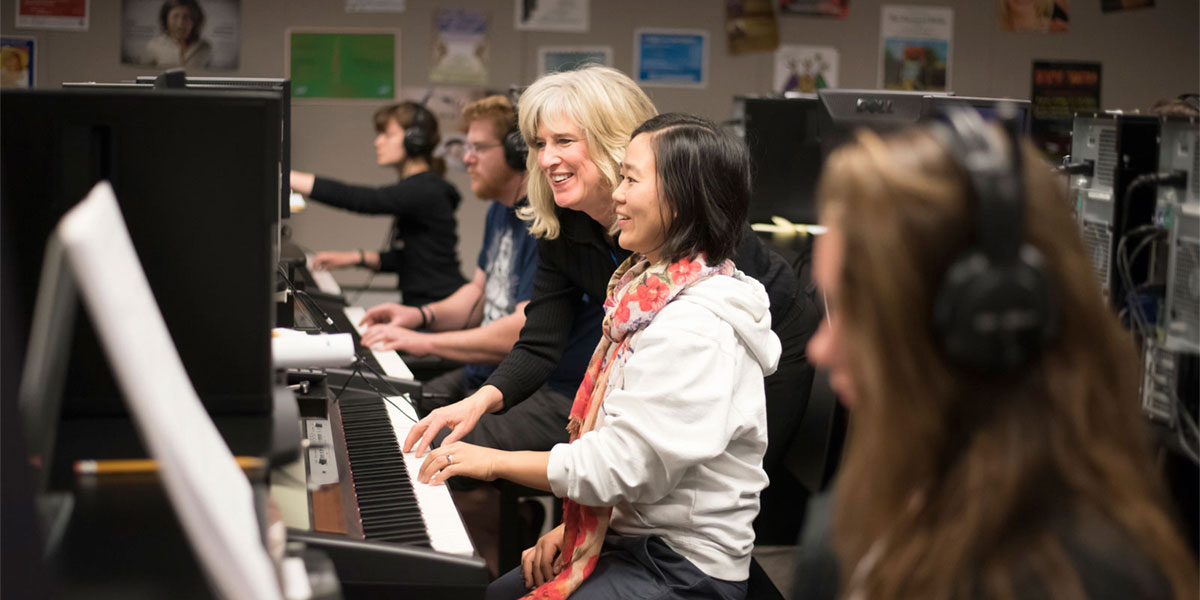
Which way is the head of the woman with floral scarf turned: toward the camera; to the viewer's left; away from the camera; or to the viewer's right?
to the viewer's left

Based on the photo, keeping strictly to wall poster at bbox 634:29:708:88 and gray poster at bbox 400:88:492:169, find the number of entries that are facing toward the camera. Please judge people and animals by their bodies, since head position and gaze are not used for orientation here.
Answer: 2

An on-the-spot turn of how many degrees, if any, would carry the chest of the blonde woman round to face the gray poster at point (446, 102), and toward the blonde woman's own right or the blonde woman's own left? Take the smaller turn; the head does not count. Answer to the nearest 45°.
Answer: approximately 135° to the blonde woman's own right

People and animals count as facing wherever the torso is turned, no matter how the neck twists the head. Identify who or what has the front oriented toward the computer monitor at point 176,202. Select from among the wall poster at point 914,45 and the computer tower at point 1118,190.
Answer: the wall poster

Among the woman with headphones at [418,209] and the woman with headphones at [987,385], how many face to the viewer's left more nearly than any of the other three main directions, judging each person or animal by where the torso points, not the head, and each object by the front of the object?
2

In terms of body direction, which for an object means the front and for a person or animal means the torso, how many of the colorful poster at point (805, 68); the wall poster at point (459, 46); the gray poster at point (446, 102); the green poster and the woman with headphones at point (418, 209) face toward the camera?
4

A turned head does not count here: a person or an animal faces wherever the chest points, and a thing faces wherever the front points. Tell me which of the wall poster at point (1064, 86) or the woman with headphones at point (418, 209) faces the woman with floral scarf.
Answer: the wall poster

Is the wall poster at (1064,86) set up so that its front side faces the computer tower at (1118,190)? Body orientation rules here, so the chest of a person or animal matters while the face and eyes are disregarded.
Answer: yes

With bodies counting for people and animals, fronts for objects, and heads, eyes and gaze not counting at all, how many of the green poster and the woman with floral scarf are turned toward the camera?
1

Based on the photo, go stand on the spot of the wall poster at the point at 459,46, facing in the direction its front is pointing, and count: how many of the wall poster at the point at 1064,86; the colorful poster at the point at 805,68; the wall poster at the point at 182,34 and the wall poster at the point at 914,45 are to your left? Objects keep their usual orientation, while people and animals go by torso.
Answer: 3

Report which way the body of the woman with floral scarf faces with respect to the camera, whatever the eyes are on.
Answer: to the viewer's left

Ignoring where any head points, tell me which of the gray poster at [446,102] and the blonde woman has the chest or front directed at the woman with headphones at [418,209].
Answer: the gray poster

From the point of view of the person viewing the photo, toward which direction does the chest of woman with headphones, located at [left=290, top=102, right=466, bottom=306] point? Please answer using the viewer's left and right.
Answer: facing to the left of the viewer
